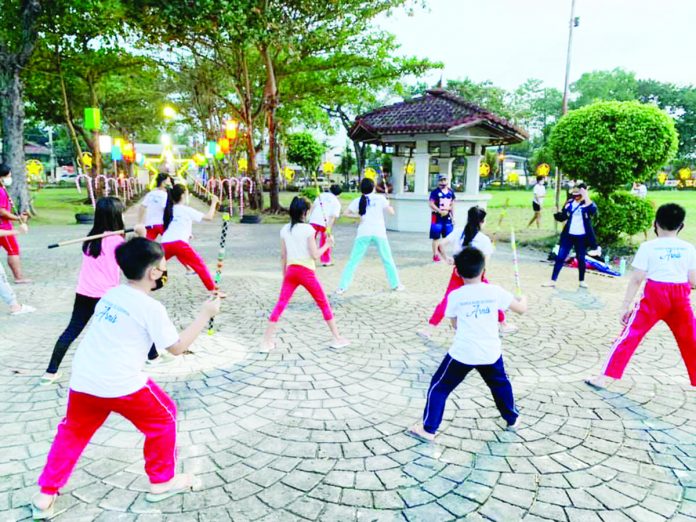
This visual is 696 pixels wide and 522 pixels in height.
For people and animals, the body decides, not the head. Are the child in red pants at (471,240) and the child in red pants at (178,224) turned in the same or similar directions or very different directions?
same or similar directions

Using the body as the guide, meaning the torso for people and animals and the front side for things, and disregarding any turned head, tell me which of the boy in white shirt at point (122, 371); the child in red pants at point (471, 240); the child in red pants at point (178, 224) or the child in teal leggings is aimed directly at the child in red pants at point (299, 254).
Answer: the boy in white shirt

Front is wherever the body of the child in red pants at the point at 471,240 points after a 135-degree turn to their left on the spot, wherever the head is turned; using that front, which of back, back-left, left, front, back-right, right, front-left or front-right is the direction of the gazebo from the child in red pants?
back-right

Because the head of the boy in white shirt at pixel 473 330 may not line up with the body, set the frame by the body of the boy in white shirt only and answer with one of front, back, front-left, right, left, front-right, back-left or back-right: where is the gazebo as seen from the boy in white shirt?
front

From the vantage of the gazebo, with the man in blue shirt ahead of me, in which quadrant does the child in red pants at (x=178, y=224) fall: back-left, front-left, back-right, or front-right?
front-right

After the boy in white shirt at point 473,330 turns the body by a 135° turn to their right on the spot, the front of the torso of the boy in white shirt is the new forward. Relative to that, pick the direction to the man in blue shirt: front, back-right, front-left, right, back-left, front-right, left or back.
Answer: back-left

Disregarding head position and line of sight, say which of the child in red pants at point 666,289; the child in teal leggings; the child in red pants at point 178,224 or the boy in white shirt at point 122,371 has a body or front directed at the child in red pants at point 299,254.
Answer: the boy in white shirt

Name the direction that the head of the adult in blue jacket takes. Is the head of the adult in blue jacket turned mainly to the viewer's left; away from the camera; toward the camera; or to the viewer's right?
toward the camera

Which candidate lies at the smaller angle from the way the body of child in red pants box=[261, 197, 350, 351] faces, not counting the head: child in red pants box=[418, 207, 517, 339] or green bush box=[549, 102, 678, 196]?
the green bush

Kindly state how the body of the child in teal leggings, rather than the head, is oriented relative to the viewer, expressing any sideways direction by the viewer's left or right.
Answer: facing away from the viewer

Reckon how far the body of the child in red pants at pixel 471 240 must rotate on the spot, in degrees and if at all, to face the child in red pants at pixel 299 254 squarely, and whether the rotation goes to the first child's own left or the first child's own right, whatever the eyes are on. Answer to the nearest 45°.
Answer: approximately 90° to the first child's own left

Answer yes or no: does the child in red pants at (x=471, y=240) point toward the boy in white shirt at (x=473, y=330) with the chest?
no

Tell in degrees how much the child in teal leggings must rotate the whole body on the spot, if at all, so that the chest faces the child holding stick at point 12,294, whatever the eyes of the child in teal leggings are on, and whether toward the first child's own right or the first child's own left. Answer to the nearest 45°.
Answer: approximately 90° to the first child's own left

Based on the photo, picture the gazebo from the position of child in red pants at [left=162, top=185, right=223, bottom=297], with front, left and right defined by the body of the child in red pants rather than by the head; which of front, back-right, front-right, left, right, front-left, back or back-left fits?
front

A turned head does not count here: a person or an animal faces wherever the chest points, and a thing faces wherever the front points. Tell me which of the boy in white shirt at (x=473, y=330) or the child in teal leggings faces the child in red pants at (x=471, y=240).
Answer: the boy in white shirt

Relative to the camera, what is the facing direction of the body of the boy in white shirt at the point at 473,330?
away from the camera

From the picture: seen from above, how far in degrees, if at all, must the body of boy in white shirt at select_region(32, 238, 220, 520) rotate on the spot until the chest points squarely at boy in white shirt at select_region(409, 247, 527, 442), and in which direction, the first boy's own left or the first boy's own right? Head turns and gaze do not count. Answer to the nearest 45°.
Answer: approximately 45° to the first boy's own right

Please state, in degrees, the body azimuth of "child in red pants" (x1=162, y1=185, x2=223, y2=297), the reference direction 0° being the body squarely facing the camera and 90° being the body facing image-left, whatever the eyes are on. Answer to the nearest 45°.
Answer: approximately 225°

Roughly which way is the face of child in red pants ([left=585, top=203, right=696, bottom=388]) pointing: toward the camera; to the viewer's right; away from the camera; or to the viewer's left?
away from the camera
